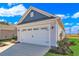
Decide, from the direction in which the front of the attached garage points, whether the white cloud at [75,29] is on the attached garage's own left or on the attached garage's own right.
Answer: on the attached garage's own left

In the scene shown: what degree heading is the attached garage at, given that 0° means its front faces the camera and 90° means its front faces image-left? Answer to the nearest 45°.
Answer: approximately 45°
